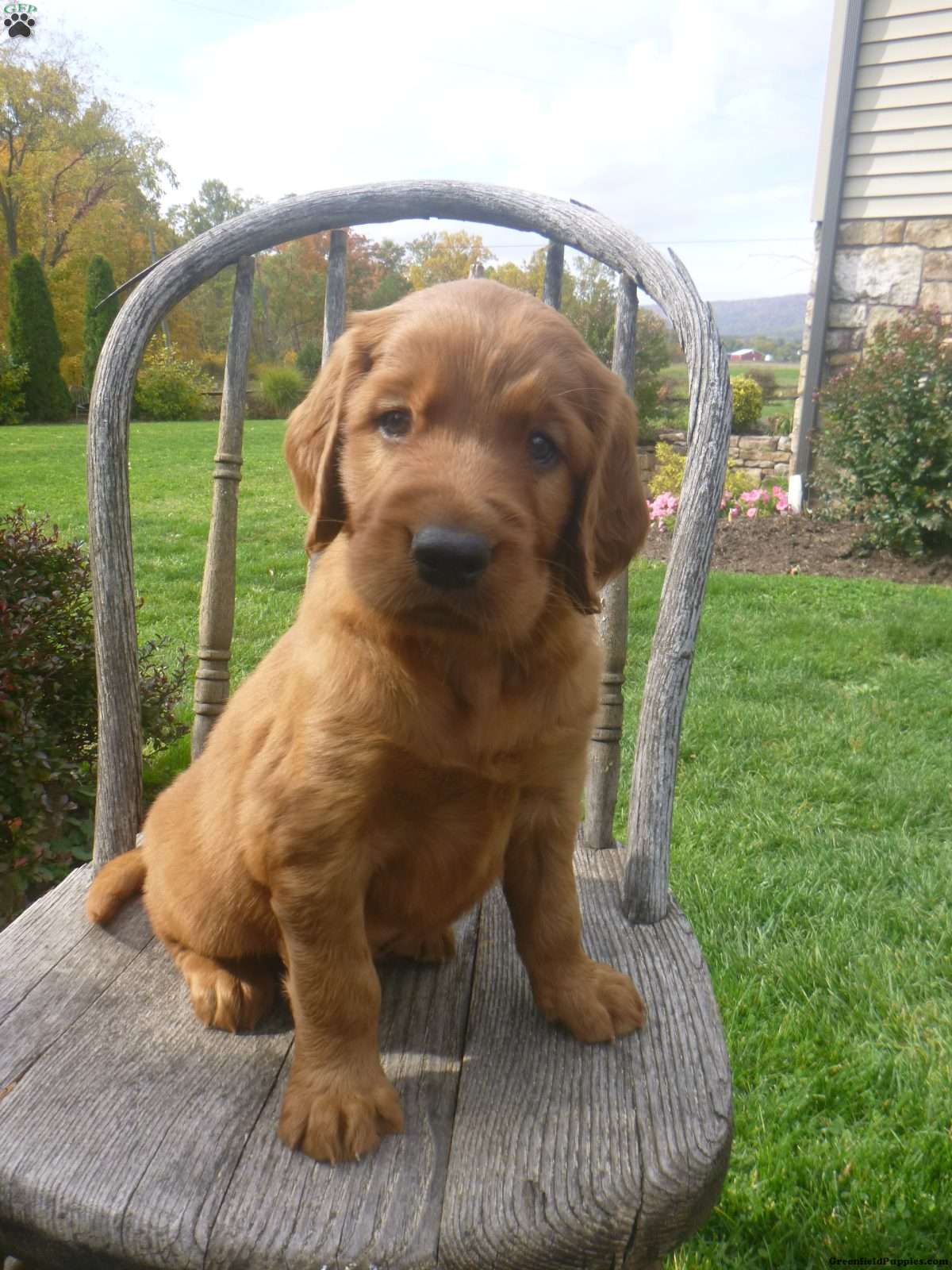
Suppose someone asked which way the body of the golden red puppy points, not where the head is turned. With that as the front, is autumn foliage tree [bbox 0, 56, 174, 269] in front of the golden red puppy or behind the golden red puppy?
behind

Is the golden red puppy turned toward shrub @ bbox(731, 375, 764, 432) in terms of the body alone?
no

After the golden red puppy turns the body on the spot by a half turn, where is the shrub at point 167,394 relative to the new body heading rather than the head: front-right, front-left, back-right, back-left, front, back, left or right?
front-right

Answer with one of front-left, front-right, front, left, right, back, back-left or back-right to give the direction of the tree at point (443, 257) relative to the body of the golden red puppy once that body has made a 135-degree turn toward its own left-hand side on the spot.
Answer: front

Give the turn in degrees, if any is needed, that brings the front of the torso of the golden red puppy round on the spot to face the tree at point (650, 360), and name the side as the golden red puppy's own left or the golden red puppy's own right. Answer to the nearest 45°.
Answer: approximately 135° to the golden red puppy's own left

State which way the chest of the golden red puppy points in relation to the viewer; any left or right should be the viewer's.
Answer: facing the viewer and to the right of the viewer

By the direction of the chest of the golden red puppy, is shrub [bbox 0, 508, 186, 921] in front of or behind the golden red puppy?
behind

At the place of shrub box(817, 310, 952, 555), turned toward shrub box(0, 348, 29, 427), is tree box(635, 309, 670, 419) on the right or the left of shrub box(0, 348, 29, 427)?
right

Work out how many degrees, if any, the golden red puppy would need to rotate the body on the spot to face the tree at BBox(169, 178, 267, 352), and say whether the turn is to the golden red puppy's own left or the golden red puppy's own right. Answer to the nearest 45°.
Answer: approximately 135° to the golden red puppy's own left

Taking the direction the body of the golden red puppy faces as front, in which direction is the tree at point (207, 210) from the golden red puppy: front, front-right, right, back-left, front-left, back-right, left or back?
back-left

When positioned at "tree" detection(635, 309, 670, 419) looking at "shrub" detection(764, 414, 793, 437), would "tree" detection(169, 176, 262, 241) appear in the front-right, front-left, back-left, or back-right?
back-right

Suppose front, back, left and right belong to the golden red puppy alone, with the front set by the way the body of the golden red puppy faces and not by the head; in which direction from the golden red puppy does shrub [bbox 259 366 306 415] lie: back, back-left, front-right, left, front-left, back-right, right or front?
back-left

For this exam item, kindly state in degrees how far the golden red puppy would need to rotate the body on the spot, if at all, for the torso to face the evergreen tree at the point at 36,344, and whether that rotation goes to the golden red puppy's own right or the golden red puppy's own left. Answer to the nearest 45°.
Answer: approximately 135° to the golden red puppy's own left

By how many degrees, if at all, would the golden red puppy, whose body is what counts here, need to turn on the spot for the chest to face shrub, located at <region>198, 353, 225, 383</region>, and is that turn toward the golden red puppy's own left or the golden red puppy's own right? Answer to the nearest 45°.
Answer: approximately 135° to the golden red puppy's own left
